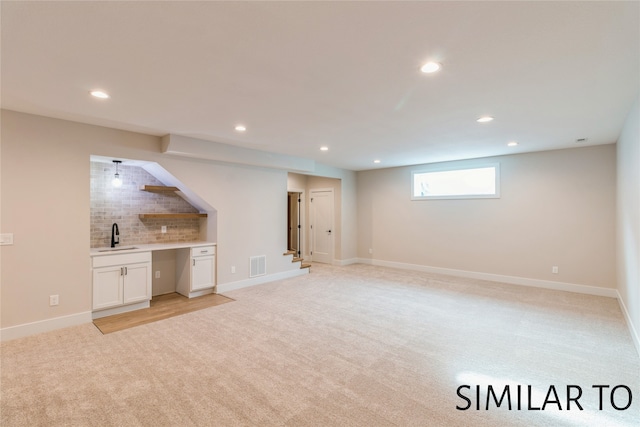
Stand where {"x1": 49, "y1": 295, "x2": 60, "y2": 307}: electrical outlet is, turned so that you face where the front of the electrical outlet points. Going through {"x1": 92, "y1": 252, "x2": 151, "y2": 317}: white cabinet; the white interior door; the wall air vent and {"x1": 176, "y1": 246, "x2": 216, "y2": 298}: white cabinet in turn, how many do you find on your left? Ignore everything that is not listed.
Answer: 4

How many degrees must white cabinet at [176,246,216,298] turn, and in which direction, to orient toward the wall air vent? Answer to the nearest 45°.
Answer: approximately 45° to its left

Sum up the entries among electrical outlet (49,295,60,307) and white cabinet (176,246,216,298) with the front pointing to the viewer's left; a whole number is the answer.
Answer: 0

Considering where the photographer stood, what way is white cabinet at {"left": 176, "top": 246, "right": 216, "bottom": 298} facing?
facing the viewer and to the right of the viewer

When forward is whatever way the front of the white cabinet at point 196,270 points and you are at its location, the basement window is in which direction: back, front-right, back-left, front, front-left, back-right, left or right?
front-left

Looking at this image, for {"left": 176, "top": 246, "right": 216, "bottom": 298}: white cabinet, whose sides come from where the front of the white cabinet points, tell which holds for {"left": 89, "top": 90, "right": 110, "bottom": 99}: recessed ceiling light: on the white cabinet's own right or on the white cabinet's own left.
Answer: on the white cabinet's own right

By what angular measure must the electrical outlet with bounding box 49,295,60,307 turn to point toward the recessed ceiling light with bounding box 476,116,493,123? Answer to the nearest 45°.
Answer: approximately 45° to its left

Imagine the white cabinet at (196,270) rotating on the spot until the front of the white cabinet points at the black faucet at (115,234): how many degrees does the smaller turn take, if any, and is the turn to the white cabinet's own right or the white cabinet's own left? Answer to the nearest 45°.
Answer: approximately 135° to the white cabinet's own right

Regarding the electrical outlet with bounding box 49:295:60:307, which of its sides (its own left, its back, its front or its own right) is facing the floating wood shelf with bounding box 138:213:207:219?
left
